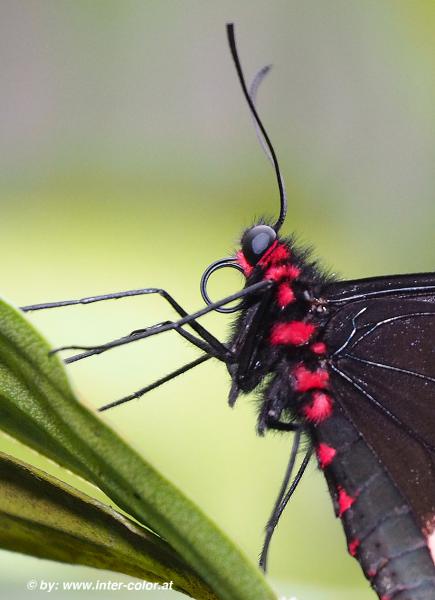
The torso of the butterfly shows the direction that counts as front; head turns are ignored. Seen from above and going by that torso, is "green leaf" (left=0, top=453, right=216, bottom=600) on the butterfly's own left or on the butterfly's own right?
on the butterfly's own left

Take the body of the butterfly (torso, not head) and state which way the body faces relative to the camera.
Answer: to the viewer's left
